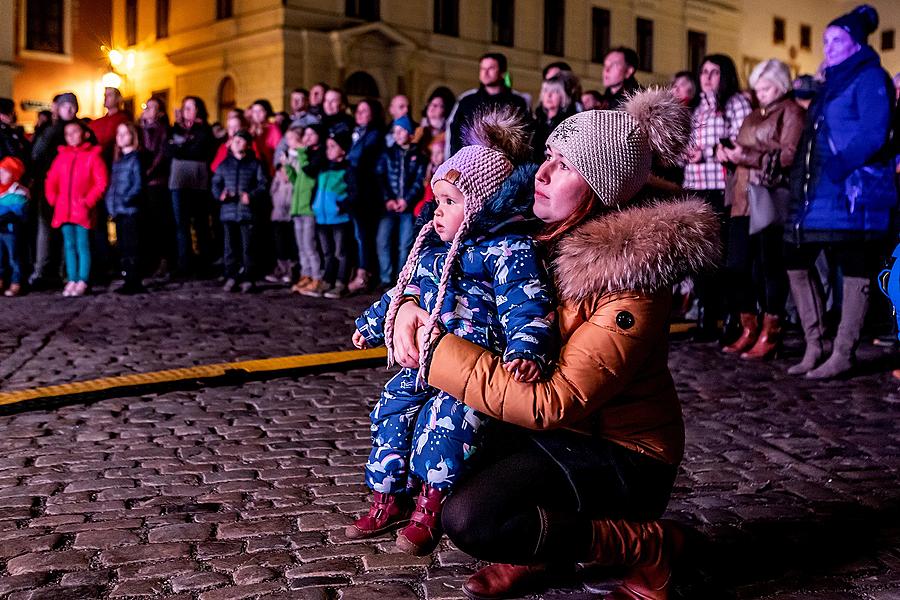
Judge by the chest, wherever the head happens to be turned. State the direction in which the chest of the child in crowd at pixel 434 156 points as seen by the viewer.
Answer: toward the camera

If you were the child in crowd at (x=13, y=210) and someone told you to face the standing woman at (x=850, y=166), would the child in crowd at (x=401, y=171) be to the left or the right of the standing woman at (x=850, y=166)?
left

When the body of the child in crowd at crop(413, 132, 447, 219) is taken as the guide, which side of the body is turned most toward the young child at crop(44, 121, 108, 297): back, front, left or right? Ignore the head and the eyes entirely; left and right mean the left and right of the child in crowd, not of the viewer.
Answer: right

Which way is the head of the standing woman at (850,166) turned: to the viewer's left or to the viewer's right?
to the viewer's left

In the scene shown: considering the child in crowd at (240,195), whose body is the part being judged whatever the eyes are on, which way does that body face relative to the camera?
toward the camera

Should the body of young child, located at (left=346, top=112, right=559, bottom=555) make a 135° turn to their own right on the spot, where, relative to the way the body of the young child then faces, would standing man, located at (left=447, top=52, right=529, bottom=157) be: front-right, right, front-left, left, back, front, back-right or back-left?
front

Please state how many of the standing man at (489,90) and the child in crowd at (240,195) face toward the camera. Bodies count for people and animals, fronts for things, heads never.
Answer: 2

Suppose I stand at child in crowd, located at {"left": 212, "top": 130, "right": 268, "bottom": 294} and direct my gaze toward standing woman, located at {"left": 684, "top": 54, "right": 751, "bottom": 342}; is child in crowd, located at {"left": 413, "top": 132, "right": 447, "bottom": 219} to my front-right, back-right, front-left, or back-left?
front-left

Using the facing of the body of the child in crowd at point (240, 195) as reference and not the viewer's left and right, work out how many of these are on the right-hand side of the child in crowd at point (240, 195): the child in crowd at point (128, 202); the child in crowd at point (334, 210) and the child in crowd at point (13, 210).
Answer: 2

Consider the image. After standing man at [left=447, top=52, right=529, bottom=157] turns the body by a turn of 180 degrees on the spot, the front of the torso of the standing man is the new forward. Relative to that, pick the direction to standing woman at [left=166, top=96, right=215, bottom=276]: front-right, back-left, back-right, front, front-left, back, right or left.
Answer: front-left

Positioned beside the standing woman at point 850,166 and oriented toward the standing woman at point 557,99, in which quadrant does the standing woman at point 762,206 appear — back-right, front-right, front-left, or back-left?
front-right

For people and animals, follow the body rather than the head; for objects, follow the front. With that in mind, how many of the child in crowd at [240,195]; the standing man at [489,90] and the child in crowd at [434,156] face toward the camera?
3

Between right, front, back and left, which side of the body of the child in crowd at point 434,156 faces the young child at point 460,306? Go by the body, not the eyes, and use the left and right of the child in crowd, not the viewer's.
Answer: front
